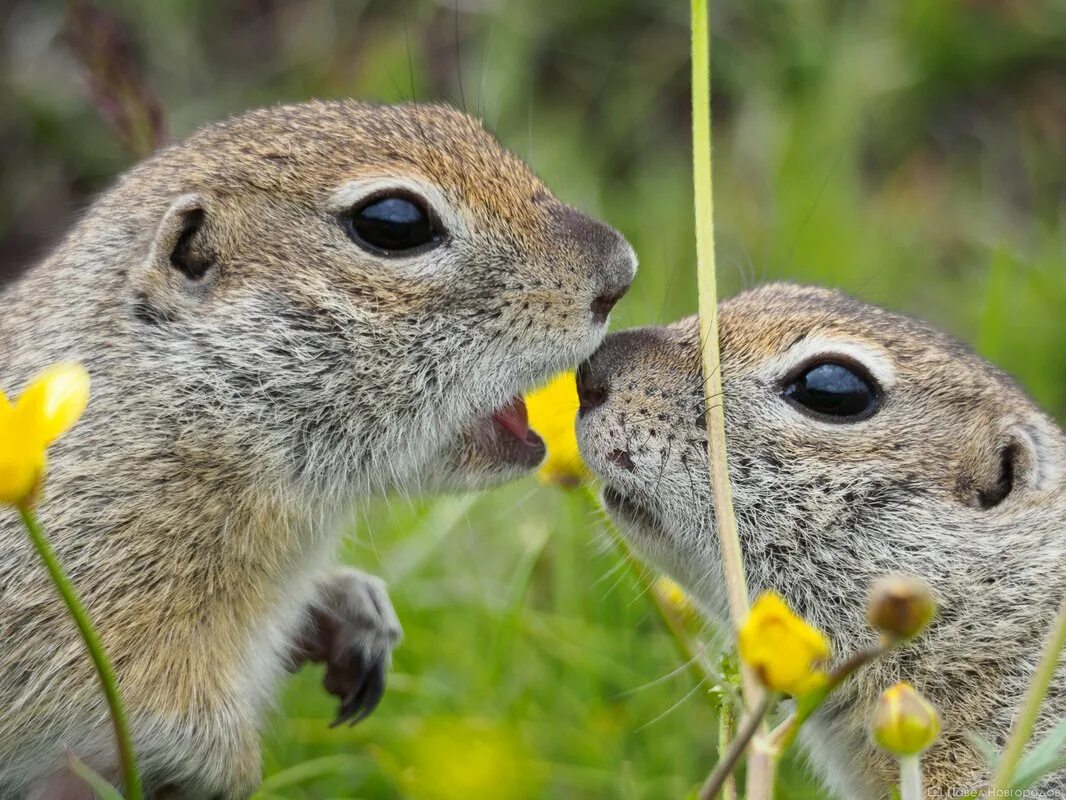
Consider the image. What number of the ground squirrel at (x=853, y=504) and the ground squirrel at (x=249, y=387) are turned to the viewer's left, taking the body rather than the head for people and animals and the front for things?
1

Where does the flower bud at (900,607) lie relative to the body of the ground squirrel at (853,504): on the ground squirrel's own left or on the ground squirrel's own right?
on the ground squirrel's own left

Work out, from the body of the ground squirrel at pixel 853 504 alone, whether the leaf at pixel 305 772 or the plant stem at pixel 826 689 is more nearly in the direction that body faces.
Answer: the leaf

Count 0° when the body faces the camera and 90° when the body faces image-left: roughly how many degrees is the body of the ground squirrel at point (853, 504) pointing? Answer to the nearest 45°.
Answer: approximately 90°

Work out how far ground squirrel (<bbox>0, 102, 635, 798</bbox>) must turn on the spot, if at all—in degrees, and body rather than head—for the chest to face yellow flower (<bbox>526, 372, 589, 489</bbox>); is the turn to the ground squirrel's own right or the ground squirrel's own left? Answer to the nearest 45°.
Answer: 0° — it already faces it

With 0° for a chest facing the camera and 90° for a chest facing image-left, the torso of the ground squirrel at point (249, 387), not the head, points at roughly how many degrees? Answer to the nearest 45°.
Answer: approximately 270°

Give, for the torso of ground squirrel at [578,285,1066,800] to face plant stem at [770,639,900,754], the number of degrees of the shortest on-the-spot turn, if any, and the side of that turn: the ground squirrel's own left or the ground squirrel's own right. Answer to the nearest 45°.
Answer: approximately 90° to the ground squirrel's own left
